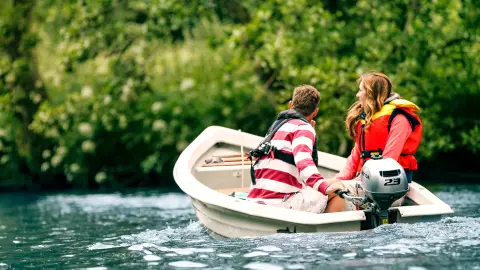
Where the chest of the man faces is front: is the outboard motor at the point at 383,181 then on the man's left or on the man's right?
on the man's right

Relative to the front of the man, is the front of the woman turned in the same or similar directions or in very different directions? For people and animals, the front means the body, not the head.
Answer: very different directions

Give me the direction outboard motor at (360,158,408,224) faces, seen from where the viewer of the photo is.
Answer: facing away from the viewer and to the left of the viewer

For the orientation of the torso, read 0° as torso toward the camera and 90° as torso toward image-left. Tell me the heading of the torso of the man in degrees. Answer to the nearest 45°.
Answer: approximately 225°

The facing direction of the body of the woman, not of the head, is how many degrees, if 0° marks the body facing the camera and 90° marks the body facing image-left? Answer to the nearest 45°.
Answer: approximately 45°
